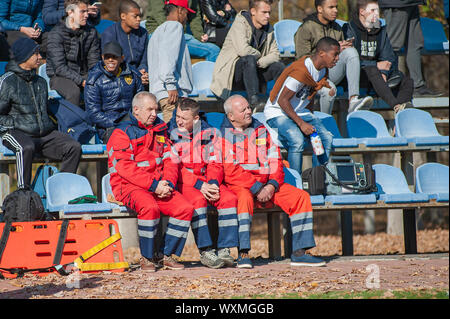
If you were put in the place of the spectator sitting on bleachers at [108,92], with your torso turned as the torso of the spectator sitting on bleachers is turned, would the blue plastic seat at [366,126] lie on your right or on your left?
on your left

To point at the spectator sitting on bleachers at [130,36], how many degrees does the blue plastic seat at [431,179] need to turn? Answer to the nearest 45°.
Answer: approximately 135° to its right

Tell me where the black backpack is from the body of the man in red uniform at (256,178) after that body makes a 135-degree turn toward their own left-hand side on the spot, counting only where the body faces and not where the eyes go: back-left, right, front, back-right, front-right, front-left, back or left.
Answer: left

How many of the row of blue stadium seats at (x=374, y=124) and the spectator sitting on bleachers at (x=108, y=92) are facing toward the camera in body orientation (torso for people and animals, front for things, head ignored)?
2

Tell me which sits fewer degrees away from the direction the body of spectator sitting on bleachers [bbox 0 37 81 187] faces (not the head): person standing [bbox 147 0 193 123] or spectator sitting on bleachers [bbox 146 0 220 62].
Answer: the person standing

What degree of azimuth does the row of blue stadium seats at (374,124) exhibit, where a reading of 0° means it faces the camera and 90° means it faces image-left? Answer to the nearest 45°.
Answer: approximately 0°

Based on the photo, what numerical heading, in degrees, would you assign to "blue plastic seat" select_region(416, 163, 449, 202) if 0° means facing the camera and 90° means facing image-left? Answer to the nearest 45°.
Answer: approximately 315°

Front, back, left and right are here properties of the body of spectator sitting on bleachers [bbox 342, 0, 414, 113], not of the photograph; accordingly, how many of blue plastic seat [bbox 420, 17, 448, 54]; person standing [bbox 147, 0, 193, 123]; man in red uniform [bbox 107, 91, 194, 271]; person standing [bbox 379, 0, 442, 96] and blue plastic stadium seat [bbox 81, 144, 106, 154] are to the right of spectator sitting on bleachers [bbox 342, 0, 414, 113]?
3

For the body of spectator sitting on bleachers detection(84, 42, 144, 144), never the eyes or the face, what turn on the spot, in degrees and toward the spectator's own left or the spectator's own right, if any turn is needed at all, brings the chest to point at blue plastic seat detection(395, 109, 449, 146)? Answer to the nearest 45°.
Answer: approximately 90° to the spectator's own left

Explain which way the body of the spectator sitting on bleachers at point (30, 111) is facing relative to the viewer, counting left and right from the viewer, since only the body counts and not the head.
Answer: facing the viewer and to the right of the viewer

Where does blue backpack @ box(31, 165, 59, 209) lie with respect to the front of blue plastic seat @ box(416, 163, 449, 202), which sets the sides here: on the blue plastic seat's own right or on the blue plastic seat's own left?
on the blue plastic seat's own right

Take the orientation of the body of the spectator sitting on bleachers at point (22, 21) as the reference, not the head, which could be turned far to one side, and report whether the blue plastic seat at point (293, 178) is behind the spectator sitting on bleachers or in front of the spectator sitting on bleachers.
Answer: in front
